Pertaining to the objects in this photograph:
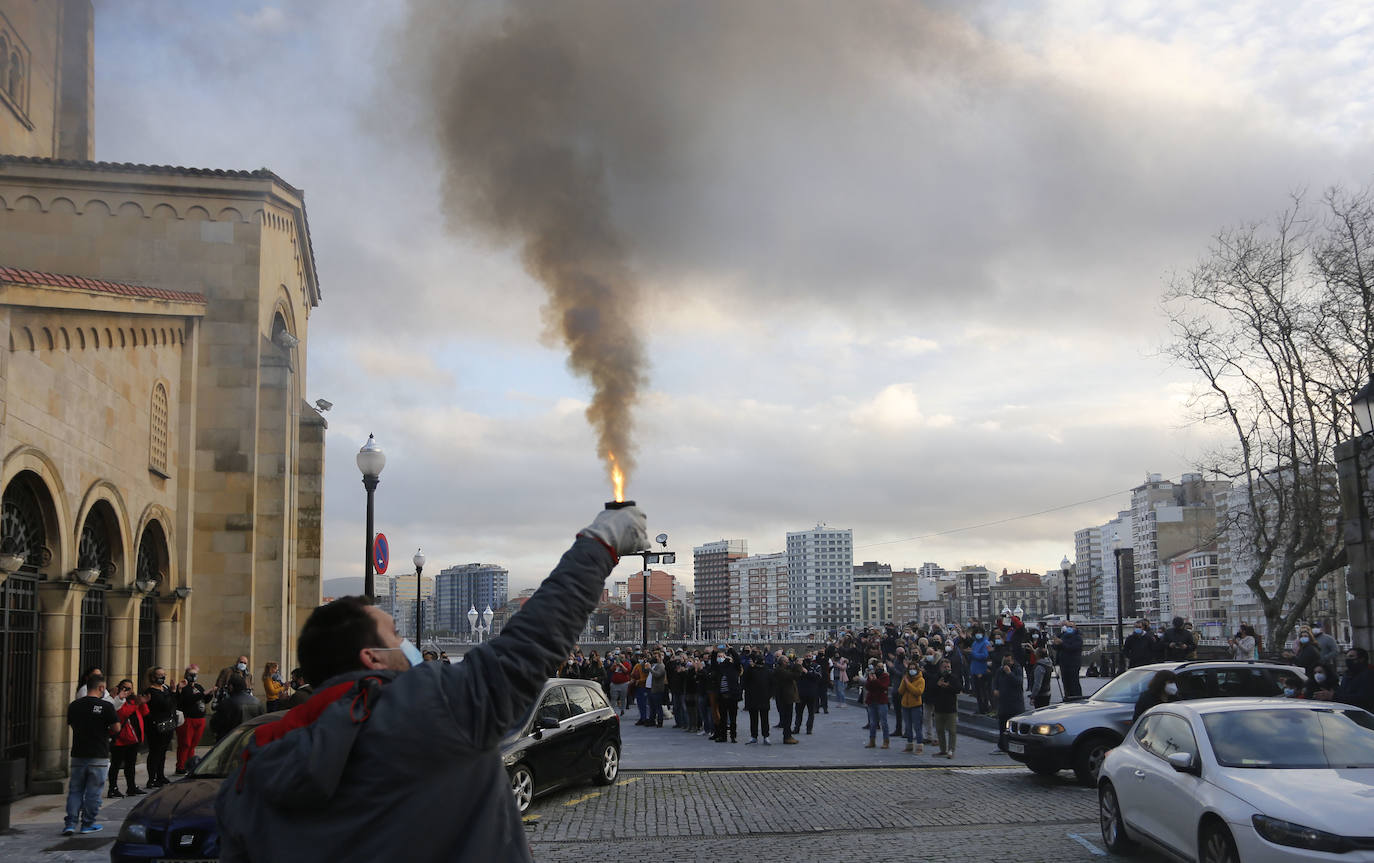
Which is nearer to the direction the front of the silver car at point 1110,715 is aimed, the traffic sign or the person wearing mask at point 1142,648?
the traffic sign

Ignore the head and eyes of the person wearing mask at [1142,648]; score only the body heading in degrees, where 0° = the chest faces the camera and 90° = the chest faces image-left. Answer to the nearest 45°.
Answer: approximately 45°

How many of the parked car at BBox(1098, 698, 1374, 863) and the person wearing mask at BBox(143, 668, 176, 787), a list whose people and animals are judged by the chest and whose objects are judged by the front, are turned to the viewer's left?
0

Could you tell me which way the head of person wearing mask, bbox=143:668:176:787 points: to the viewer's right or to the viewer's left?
to the viewer's right

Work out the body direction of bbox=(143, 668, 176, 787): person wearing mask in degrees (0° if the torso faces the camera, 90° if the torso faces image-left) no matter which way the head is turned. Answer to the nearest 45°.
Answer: approximately 315°

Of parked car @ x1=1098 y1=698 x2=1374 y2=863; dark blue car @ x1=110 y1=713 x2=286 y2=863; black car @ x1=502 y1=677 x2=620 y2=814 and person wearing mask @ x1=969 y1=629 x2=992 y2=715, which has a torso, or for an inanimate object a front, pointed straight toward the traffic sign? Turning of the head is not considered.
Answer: the person wearing mask

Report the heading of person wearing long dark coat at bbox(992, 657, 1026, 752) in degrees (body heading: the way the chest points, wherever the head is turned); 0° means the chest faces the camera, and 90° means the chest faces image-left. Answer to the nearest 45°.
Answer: approximately 45°

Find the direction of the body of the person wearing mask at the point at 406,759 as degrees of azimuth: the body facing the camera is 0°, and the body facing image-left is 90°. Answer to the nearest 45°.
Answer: approximately 225°
